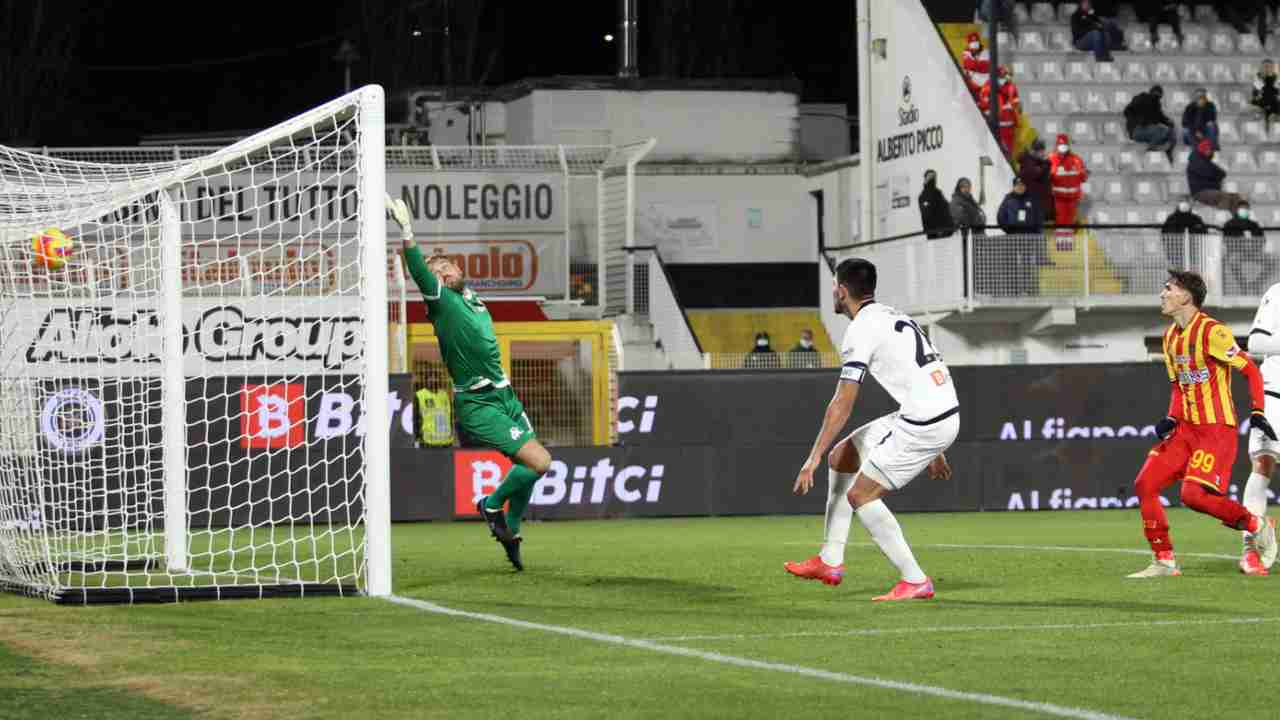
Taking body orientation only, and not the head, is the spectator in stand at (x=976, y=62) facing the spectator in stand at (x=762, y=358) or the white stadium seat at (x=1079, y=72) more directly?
the spectator in stand

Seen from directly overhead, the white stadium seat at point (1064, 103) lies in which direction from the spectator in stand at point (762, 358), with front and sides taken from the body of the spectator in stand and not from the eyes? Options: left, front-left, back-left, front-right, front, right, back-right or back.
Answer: back-left

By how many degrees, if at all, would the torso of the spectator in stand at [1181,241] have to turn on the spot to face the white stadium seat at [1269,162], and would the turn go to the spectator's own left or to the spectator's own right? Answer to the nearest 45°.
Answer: approximately 180°

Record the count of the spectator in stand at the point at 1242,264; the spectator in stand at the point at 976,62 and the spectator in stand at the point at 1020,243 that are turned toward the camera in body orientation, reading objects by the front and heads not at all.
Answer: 3

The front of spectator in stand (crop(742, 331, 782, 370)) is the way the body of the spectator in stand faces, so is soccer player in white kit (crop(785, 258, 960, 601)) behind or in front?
in front

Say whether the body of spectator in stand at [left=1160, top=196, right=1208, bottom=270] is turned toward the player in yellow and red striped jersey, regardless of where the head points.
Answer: yes

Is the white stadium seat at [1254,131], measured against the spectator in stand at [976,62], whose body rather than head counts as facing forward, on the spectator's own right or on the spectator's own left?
on the spectator's own left

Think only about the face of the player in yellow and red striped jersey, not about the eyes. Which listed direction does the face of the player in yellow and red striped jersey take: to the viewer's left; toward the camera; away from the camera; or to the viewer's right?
to the viewer's left

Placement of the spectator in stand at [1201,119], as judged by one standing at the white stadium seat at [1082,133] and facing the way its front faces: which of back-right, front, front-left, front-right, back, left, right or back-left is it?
front-left
